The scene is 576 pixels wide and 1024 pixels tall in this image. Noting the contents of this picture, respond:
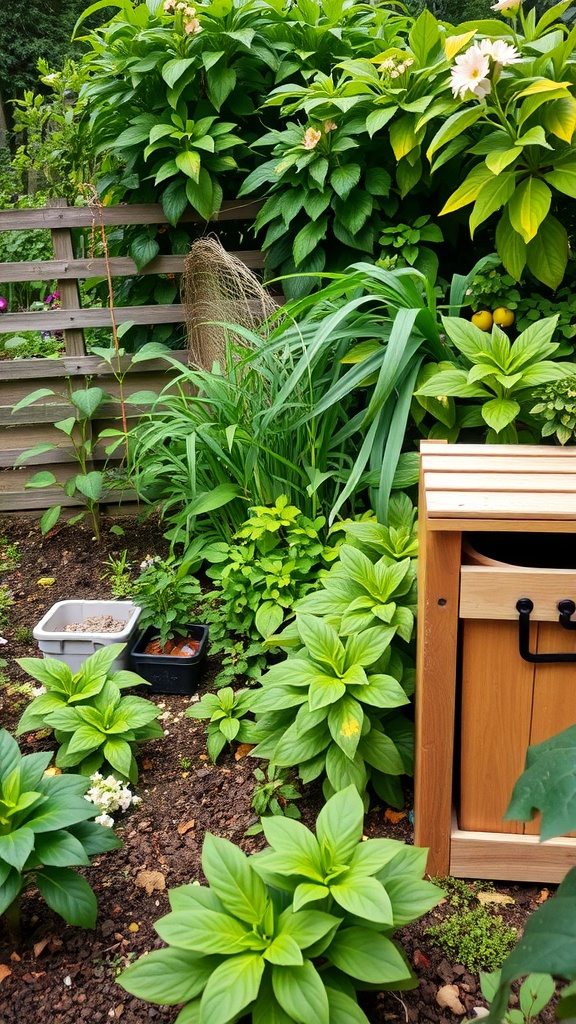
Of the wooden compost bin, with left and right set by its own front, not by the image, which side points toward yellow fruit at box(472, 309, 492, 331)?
back

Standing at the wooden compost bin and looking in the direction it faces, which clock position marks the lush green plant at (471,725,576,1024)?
The lush green plant is roughly at 12 o'clock from the wooden compost bin.

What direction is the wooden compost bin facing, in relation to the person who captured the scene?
facing the viewer

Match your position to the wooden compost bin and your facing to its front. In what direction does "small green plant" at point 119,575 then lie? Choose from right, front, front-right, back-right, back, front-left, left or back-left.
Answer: back-right

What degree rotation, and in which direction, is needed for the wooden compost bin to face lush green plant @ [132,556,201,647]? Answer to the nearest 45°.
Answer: approximately 135° to its right
